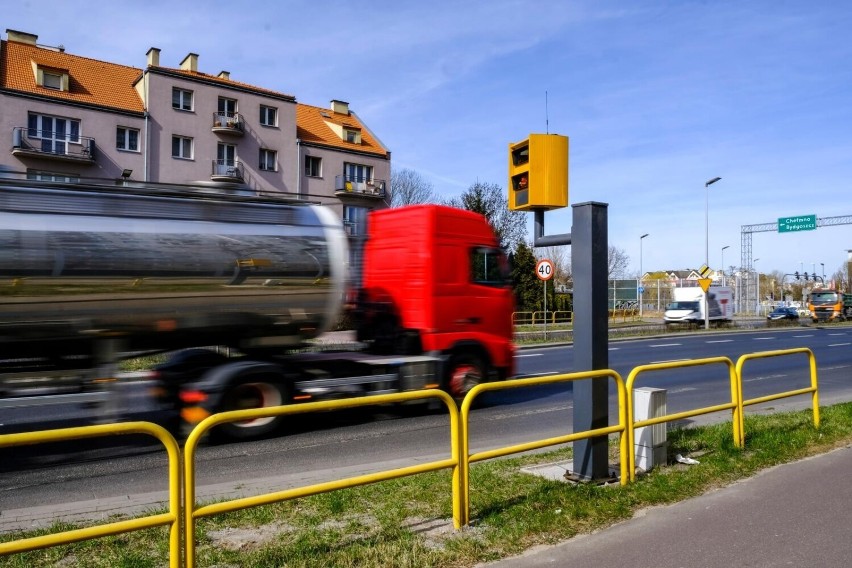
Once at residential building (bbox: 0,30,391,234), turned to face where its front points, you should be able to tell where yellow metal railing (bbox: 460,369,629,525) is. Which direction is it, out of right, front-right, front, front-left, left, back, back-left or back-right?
front-right

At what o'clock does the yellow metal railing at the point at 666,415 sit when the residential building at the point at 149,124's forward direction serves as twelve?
The yellow metal railing is roughly at 1 o'clock from the residential building.

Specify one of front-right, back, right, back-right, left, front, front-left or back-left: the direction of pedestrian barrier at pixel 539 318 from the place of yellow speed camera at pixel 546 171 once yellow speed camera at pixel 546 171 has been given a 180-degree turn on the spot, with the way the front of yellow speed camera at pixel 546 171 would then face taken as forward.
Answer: front-left

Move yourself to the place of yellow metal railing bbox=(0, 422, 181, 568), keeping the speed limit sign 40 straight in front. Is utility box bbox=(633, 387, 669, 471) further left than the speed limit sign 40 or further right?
right

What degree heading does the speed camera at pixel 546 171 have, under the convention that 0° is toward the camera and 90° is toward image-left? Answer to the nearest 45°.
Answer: approximately 45°

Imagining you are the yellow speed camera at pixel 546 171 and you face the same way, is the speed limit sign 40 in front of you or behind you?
behind

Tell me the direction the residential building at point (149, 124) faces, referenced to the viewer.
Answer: facing the viewer and to the right of the viewer

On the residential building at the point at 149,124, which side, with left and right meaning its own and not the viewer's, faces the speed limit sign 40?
front

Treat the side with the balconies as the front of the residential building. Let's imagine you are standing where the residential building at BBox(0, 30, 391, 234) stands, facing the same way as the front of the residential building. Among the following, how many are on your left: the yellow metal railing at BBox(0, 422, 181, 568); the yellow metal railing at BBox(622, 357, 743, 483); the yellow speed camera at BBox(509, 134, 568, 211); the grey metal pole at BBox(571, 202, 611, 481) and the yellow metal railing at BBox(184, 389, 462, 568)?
0

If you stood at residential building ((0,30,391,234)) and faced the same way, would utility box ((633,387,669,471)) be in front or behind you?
in front

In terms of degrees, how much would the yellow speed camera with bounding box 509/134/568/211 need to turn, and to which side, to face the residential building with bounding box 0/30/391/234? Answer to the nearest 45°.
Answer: approximately 90° to its right

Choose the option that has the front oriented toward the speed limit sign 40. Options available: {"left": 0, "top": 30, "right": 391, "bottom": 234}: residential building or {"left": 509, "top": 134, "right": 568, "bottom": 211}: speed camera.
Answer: the residential building

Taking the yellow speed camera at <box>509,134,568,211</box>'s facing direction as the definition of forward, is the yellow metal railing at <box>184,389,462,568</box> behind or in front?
in front

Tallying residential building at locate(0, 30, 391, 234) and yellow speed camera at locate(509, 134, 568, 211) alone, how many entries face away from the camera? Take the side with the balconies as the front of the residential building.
0
